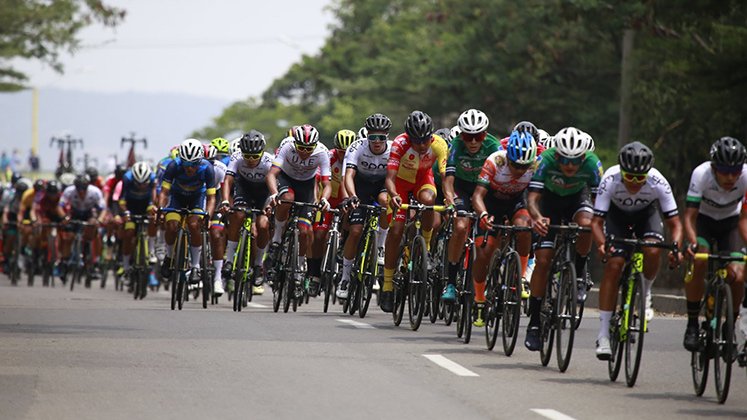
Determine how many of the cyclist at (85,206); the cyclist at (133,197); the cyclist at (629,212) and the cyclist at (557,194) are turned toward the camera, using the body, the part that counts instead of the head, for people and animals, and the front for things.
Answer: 4

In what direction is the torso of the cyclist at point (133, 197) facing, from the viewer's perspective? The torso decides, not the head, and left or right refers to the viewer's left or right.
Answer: facing the viewer

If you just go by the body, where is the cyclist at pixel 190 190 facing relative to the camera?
toward the camera

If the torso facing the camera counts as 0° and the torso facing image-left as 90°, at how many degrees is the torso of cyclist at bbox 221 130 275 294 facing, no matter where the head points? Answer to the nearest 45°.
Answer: approximately 0°

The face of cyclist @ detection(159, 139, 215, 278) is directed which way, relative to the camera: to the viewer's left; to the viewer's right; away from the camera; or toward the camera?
toward the camera

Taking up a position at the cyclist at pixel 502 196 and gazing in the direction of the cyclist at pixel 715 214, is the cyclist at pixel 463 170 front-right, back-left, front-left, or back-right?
back-left

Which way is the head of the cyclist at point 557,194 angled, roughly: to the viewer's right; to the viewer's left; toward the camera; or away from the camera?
toward the camera

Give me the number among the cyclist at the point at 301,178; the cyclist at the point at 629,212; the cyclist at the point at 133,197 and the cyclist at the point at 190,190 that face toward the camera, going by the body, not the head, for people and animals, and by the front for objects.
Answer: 4
